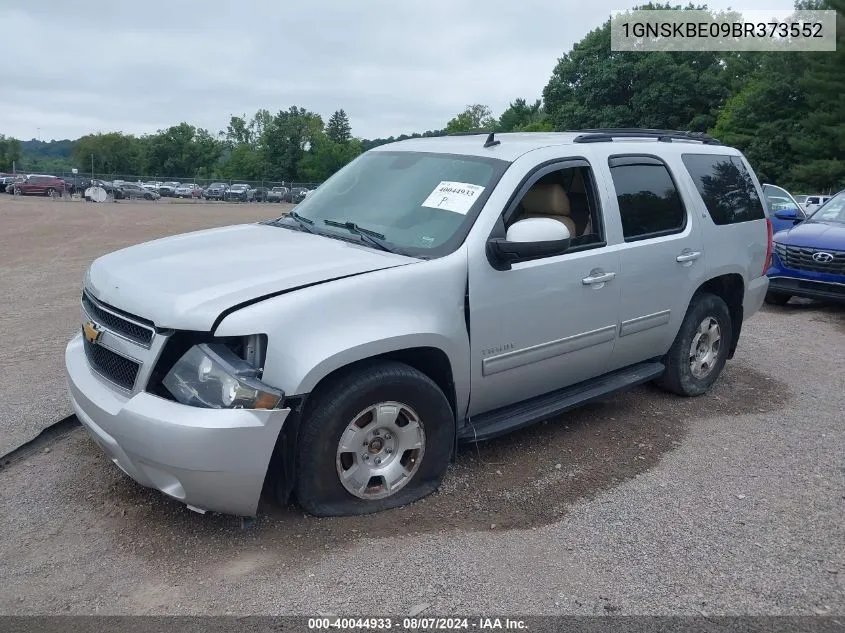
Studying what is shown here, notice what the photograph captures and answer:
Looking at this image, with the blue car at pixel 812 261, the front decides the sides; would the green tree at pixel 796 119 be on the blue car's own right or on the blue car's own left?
on the blue car's own right

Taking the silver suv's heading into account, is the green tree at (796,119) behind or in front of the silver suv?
behind

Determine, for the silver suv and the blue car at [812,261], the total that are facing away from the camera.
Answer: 0

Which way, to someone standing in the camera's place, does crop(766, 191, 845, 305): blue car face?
facing the viewer and to the left of the viewer

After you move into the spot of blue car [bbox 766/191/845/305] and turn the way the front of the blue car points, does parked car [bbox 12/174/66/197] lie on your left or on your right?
on your right

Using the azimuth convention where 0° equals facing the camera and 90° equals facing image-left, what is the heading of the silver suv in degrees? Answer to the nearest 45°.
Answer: approximately 45°

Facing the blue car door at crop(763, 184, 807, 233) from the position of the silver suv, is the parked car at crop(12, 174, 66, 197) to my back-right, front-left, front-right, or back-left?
front-left

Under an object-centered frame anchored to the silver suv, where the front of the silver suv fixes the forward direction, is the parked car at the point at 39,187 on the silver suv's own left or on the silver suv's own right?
on the silver suv's own right

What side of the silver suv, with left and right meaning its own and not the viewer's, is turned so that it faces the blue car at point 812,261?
back
